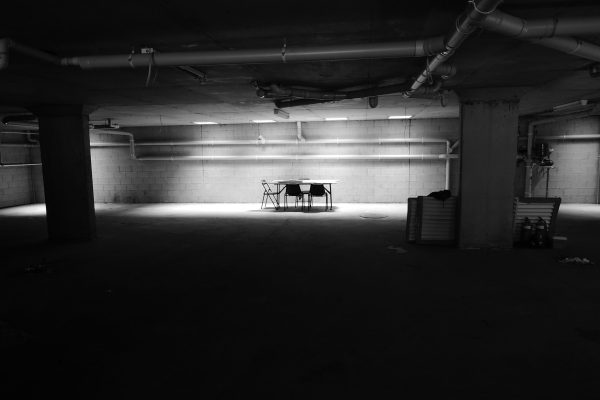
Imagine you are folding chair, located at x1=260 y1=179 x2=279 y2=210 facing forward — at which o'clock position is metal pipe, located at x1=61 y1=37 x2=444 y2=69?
The metal pipe is roughly at 3 o'clock from the folding chair.

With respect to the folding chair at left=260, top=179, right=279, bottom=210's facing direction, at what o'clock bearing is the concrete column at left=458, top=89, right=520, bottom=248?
The concrete column is roughly at 2 o'clock from the folding chair.

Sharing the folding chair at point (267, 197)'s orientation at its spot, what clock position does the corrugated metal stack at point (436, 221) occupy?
The corrugated metal stack is roughly at 2 o'clock from the folding chair.

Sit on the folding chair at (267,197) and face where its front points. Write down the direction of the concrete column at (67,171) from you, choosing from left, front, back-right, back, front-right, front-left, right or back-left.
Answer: back-right

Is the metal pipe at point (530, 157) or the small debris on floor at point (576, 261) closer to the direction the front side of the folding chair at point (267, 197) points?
the metal pipe

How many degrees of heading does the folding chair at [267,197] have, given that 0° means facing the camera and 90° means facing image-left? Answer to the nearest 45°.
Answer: approximately 270°

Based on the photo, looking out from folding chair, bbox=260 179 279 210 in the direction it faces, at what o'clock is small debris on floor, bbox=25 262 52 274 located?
The small debris on floor is roughly at 4 o'clock from the folding chair.

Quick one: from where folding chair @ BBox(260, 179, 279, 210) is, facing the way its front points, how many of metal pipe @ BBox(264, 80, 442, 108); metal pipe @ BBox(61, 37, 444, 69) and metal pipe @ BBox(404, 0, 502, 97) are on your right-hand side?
3

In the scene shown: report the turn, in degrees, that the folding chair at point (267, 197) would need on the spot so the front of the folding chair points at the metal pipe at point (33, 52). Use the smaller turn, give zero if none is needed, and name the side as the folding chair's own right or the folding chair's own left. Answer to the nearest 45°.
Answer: approximately 90° to the folding chair's own right
